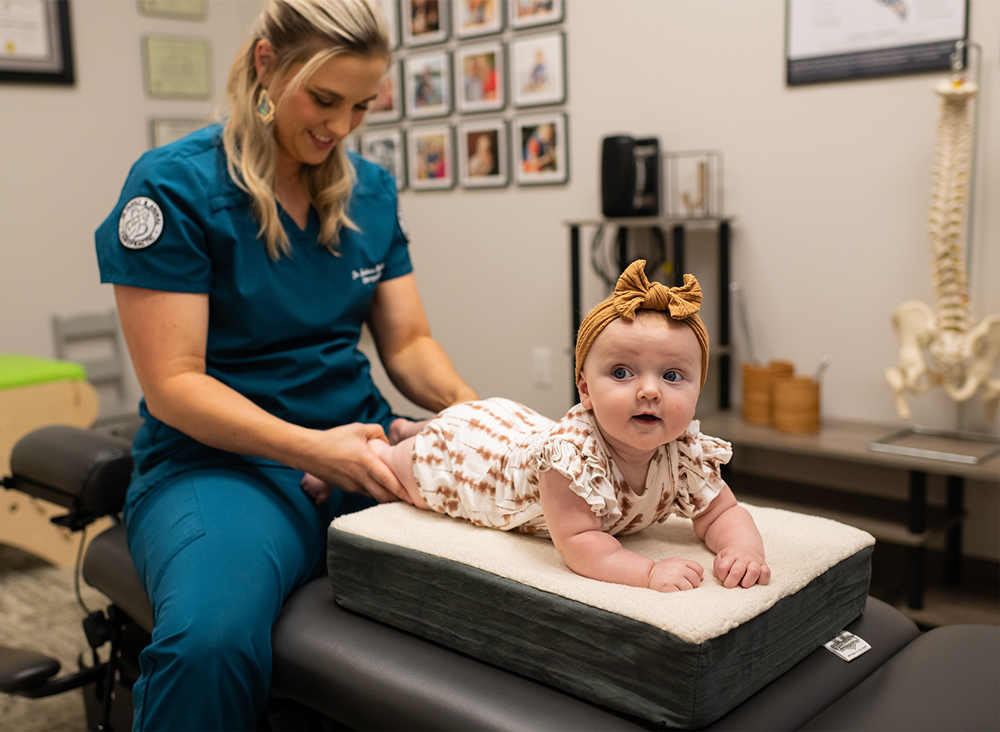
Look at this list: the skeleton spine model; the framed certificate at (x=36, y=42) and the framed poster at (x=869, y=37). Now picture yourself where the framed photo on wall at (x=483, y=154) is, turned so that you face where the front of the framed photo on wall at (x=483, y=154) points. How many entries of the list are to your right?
1

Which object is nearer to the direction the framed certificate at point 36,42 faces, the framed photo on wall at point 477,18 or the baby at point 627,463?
the baby

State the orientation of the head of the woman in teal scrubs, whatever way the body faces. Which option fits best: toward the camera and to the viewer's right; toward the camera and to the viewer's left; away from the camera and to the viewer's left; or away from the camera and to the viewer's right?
toward the camera and to the viewer's right

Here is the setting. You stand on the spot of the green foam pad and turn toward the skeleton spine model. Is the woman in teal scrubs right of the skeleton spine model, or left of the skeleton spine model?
right

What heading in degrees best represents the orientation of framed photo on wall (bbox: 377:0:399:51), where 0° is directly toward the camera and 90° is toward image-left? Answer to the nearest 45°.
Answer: approximately 0°

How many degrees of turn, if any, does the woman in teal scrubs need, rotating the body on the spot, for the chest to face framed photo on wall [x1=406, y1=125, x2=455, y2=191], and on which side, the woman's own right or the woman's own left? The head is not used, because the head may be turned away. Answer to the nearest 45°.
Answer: approximately 135° to the woman's own left

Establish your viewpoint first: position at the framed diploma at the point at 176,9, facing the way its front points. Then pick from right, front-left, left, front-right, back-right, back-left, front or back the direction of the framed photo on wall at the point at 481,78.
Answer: front-left

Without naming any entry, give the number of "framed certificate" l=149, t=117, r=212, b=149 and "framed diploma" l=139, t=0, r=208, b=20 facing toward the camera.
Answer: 2
